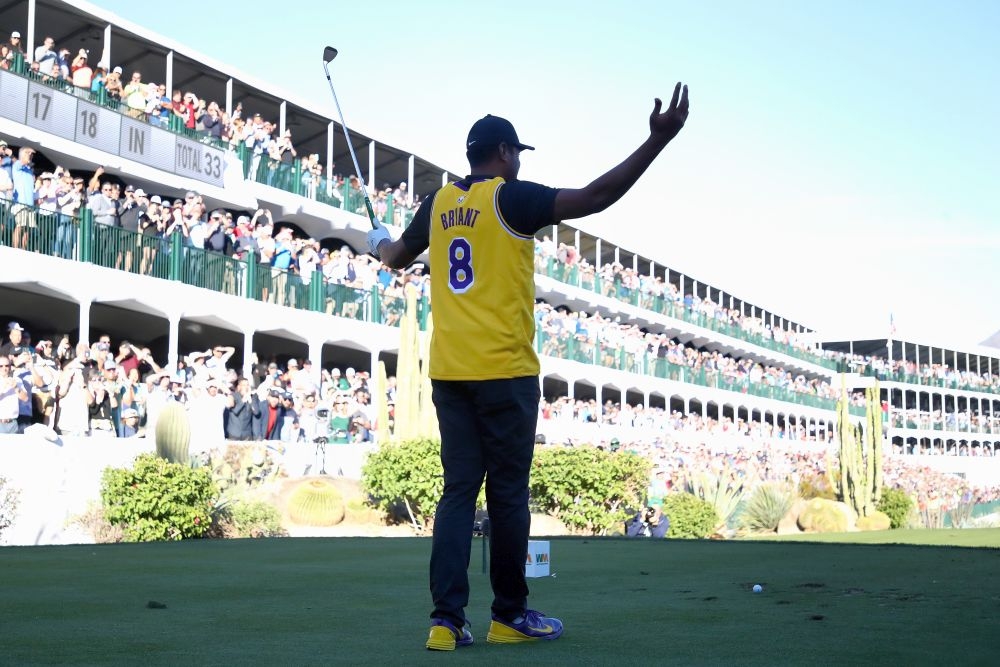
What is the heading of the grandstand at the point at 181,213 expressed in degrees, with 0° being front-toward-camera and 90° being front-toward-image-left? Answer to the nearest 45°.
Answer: approximately 315°

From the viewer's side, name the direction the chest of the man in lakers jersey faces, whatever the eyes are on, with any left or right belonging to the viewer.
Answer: facing away from the viewer and to the right of the viewer

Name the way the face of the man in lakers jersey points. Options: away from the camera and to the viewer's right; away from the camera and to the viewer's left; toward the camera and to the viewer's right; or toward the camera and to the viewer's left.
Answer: away from the camera and to the viewer's right

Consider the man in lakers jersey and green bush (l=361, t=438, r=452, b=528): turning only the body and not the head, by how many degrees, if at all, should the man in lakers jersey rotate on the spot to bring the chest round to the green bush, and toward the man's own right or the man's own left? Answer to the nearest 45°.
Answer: approximately 45° to the man's own left

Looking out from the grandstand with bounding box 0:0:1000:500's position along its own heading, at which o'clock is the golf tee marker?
The golf tee marker is roughly at 1 o'clock from the grandstand.

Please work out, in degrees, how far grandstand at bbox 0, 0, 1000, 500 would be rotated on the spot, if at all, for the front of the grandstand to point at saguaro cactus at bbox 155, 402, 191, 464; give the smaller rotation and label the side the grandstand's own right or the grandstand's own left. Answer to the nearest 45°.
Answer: approximately 45° to the grandstand's own right

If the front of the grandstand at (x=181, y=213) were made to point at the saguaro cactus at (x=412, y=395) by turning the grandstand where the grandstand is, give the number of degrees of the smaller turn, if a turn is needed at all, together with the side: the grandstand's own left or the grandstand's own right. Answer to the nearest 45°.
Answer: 0° — it already faces it

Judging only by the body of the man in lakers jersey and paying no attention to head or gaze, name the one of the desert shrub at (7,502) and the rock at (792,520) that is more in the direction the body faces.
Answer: the rock
